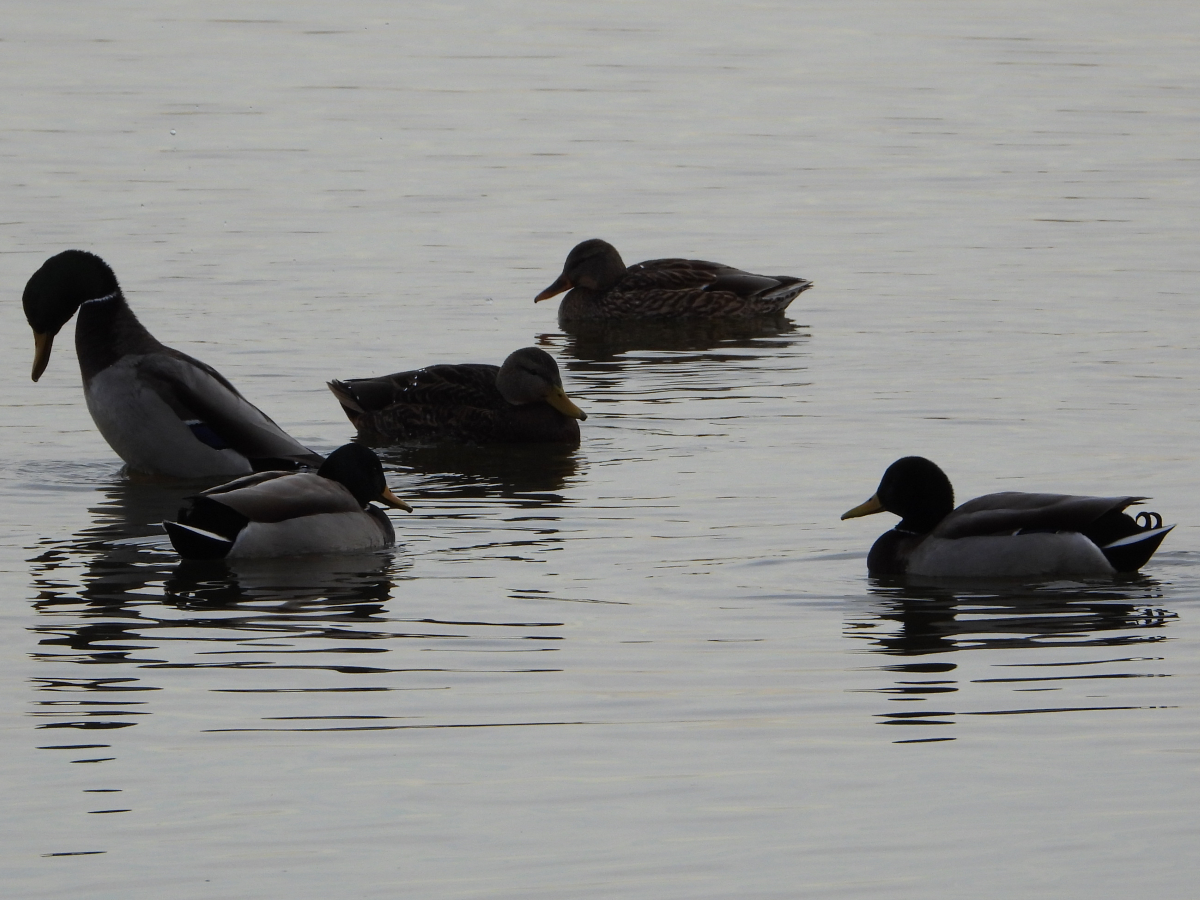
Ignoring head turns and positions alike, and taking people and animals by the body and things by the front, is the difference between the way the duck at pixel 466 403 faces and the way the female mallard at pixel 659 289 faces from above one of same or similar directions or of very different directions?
very different directions

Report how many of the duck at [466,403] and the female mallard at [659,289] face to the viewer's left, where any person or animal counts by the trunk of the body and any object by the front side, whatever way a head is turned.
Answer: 1

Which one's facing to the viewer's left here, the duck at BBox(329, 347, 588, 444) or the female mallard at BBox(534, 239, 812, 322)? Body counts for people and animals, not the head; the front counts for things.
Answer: the female mallard

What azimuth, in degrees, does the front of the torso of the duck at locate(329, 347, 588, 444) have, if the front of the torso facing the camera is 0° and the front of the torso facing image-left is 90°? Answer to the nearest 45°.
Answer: approximately 270°

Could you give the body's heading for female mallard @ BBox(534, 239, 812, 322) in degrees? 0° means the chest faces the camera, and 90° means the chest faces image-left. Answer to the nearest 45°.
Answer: approximately 90°

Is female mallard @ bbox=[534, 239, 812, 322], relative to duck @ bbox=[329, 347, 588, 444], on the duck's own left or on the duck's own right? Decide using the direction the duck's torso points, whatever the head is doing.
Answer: on the duck's own left
